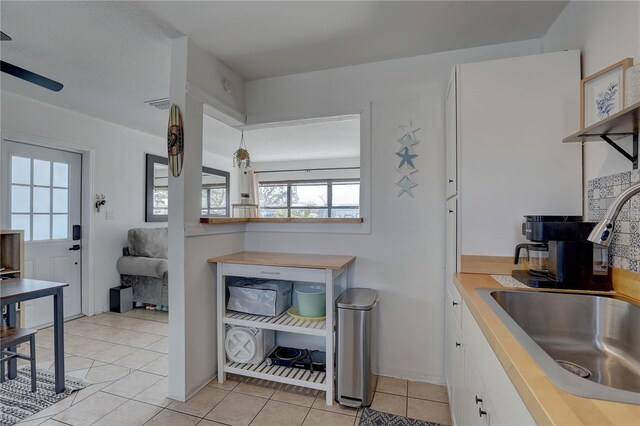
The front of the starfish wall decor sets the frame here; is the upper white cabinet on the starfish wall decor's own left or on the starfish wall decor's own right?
on the starfish wall decor's own left

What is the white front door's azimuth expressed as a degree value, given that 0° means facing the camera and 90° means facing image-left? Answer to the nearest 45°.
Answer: approximately 315°

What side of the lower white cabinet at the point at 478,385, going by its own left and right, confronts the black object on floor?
front

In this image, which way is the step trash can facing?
toward the camera

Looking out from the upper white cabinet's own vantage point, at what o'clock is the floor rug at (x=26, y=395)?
The floor rug is roughly at 11 o'clock from the upper white cabinet.

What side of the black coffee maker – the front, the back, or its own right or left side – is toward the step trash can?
front

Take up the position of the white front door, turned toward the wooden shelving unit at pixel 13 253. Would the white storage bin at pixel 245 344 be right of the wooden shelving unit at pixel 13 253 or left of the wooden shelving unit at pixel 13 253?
left

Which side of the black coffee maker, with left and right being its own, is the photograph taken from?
left

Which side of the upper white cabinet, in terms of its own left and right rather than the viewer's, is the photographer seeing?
left

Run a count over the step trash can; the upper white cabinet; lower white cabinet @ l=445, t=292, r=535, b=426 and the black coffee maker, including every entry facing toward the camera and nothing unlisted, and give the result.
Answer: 1

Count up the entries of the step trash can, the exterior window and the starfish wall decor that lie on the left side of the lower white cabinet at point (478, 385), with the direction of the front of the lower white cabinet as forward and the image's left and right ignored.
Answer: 0

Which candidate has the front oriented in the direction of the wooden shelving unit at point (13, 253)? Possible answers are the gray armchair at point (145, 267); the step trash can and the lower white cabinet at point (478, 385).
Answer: the lower white cabinet

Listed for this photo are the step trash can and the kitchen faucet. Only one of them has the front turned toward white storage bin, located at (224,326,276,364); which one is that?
the kitchen faucet

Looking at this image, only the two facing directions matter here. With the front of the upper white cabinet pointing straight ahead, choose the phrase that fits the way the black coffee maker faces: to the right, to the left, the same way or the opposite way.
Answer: the same way

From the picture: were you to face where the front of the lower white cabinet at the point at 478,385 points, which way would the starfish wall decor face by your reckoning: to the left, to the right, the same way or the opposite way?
to the left

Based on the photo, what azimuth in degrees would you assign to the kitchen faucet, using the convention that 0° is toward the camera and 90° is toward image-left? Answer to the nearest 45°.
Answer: approximately 90°

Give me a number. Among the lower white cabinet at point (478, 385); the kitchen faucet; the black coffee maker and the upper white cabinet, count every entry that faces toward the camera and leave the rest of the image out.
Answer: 0

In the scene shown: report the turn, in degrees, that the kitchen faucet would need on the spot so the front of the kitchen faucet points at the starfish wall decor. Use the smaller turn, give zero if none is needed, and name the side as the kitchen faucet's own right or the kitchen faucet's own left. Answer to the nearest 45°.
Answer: approximately 45° to the kitchen faucet's own right

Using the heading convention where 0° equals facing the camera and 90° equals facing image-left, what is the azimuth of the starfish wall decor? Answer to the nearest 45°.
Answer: approximately 0°

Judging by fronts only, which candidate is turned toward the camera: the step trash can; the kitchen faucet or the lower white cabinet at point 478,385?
the step trash can
